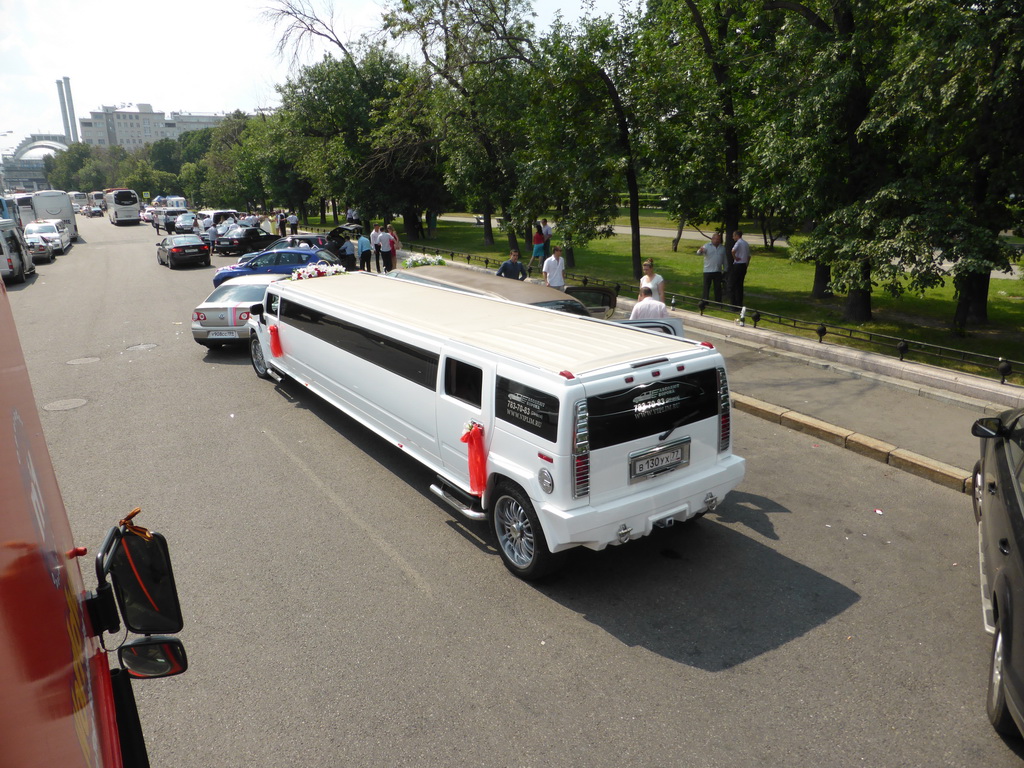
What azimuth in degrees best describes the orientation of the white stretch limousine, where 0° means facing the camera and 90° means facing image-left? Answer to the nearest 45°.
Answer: approximately 135°

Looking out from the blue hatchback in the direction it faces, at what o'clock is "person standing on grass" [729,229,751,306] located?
The person standing on grass is roughly at 6 o'clock from the blue hatchback.

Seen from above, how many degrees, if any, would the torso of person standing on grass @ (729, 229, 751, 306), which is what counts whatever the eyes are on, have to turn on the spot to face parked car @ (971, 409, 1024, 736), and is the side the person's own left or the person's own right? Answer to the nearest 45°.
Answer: approximately 90° to the person's own left

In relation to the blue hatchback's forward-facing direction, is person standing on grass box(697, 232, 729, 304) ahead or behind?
behind
